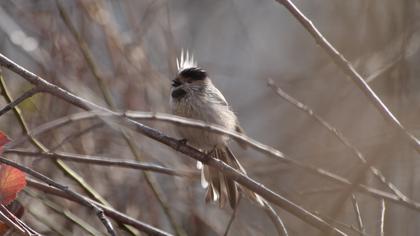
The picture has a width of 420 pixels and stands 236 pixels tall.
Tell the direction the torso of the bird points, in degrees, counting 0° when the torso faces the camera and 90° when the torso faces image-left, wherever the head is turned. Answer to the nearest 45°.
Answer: approximately 45°

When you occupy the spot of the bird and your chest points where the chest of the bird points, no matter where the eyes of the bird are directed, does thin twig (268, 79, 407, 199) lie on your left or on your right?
on your left
